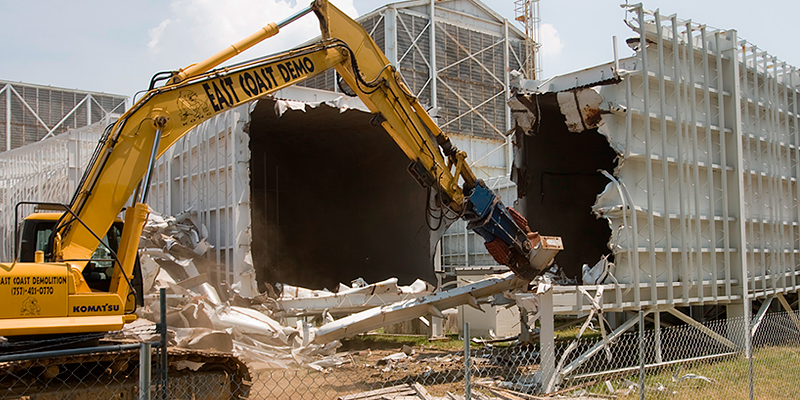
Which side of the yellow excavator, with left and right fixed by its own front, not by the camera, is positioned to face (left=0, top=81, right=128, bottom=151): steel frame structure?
left

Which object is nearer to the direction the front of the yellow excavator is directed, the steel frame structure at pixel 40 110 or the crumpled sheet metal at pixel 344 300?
the crumpled sheet metal

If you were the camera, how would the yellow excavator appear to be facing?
facing to the right of the viewer
